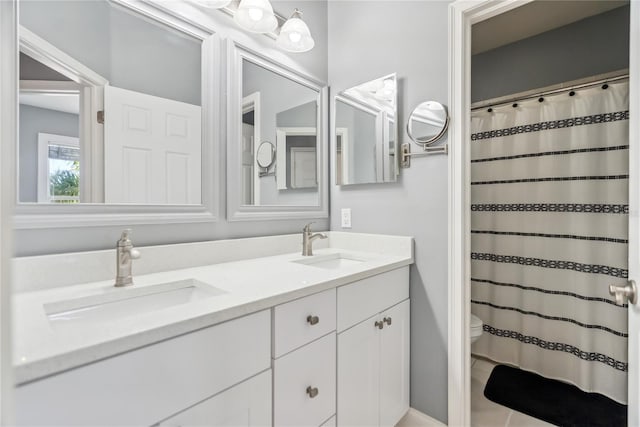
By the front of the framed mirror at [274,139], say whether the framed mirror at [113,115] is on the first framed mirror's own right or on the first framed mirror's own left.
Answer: on the first framed mirror's own right

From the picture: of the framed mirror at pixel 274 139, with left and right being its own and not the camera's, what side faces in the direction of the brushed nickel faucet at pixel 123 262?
right

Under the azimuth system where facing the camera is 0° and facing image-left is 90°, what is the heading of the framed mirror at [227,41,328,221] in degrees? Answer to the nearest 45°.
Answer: approximately 315°

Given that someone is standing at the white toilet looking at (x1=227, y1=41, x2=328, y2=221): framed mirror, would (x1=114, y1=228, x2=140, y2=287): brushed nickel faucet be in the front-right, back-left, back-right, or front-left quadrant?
front-left
